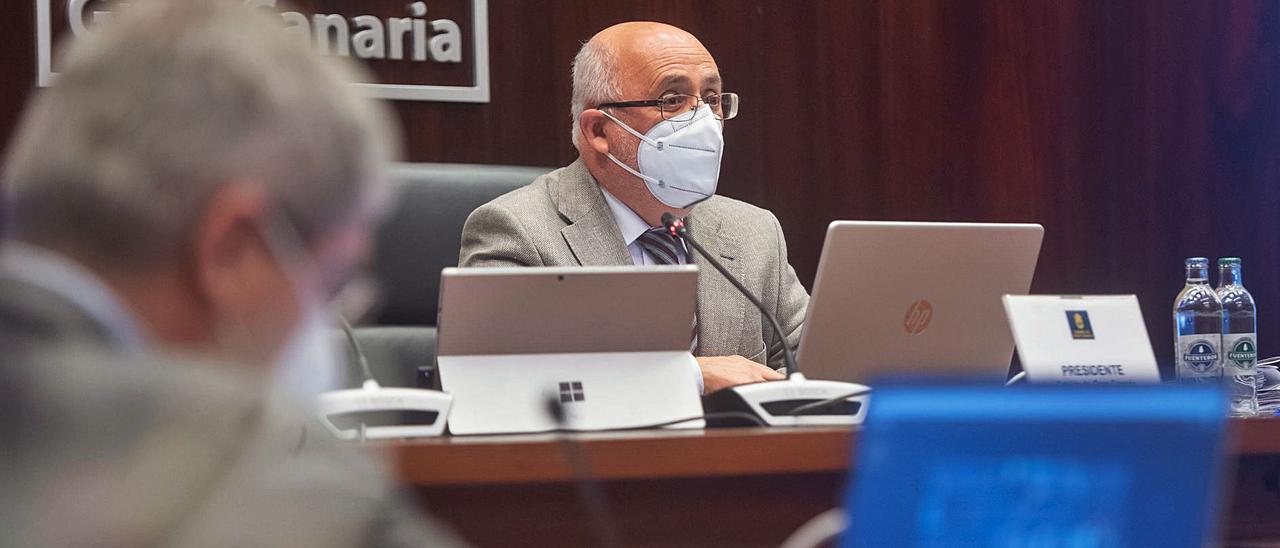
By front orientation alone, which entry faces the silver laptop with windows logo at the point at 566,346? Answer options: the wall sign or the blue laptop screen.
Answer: the wall sign

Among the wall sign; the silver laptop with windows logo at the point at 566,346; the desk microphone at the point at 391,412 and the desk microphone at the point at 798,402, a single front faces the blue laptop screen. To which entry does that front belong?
the wall sign

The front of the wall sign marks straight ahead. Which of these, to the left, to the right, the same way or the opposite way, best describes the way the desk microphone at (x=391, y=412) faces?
the opposite way

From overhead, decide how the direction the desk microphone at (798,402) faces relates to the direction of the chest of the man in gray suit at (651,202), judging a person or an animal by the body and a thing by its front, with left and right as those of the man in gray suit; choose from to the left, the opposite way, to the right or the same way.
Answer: the opposite way

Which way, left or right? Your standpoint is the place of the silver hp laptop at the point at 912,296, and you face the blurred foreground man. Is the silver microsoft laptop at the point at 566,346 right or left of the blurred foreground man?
right

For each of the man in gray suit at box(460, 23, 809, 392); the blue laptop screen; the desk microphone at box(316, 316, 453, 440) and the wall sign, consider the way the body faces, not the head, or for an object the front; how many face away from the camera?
1

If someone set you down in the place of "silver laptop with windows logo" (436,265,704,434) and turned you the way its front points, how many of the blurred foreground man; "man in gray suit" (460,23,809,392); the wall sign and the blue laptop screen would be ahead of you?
2

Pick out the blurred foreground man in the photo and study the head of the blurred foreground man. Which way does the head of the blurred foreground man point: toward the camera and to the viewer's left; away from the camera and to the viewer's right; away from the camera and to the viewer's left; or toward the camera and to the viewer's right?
away from the camera and to the viewer's right

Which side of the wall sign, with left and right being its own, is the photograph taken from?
front

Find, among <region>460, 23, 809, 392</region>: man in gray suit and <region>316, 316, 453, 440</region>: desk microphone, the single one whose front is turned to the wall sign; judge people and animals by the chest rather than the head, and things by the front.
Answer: the desk microphone

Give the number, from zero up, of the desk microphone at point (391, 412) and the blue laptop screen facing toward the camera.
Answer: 1

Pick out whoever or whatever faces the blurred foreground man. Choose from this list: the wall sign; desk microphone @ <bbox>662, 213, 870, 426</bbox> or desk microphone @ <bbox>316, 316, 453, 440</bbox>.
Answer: the wall sign

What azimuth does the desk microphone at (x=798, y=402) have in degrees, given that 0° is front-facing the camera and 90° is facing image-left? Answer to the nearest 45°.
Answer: approximately 135°

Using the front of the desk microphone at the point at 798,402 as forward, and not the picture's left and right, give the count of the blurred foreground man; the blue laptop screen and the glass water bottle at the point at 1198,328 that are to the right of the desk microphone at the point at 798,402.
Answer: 1

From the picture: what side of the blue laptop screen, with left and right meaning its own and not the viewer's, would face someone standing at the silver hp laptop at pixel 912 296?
back

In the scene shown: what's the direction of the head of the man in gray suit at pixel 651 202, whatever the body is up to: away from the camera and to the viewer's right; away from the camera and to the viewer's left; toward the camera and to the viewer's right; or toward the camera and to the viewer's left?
toward the camera and to the viewer's right

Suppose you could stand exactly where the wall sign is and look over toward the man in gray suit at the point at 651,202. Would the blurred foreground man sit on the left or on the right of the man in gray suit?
right

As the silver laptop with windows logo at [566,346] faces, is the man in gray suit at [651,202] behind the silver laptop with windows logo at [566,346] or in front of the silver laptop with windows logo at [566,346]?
in front

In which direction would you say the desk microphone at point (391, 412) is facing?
away from the camera

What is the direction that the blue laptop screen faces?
toward the camera
